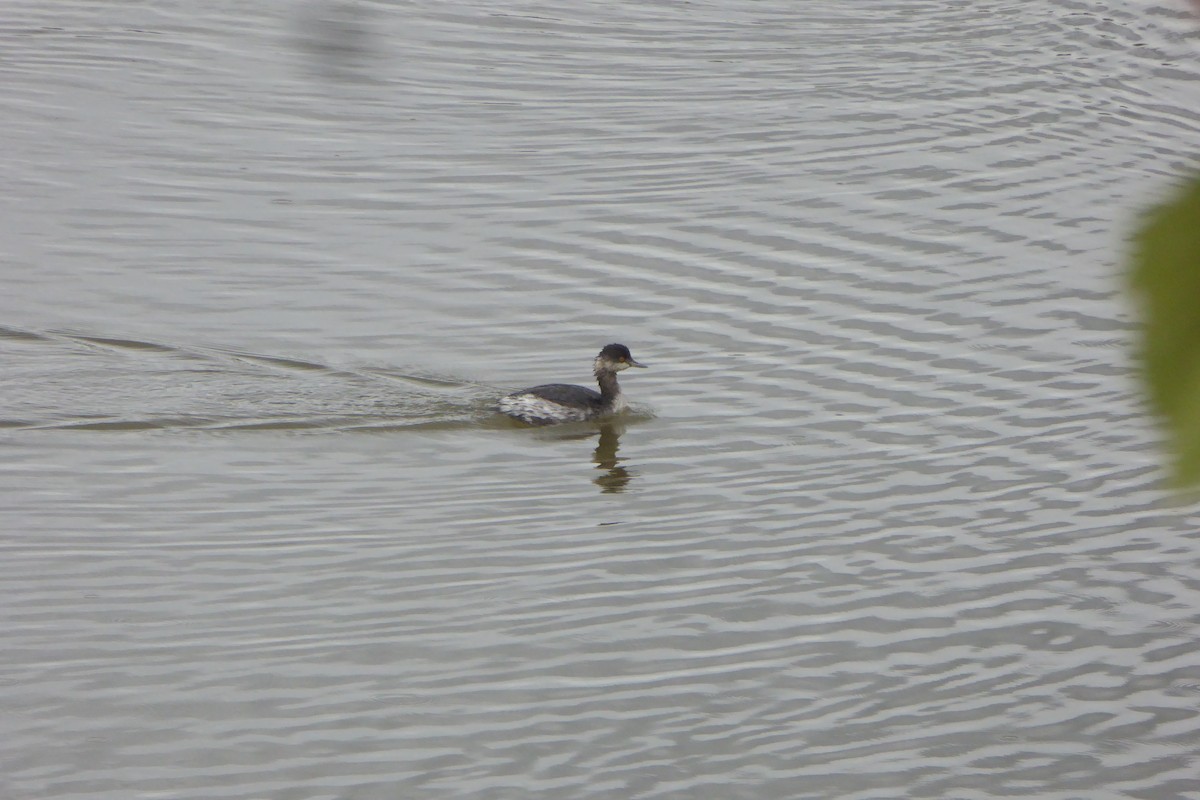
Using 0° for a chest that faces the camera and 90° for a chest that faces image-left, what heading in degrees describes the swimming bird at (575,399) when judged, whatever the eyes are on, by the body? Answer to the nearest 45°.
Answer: approximately 270°
